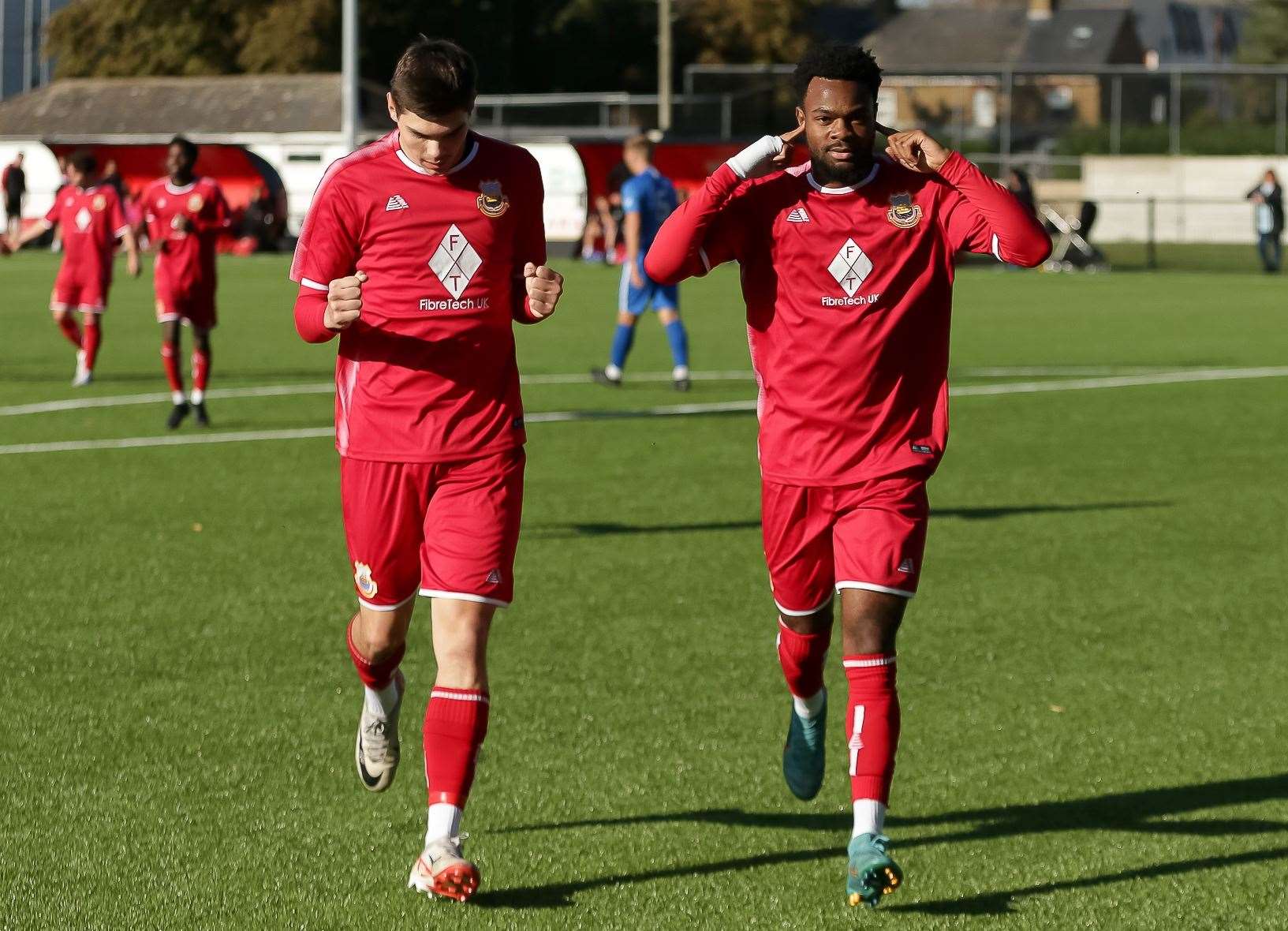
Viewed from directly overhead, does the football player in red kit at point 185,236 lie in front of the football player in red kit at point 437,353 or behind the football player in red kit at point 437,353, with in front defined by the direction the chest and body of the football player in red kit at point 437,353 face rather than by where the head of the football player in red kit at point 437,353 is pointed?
behind

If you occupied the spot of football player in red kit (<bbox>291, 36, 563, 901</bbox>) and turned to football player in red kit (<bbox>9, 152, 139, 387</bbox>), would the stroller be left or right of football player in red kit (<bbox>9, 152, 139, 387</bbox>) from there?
right

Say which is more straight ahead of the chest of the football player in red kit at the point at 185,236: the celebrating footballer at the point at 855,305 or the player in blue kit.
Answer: the celebrating footballer

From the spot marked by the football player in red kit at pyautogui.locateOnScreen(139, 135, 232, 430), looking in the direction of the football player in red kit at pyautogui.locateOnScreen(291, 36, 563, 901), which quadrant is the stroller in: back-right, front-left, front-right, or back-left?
back-left

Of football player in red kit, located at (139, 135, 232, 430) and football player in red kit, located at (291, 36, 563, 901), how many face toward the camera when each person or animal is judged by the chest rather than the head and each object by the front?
2

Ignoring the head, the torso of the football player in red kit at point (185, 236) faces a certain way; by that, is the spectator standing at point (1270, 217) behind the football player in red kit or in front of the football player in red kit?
behind

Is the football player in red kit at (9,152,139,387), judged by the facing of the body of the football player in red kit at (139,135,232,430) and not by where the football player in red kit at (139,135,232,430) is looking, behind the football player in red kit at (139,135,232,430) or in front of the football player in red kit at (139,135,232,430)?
behind

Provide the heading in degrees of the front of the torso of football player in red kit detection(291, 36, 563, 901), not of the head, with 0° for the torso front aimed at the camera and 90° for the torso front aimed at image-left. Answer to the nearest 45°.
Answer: approximately 0°

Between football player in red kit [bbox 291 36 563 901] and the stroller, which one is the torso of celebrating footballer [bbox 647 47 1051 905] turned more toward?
the football player in red kit

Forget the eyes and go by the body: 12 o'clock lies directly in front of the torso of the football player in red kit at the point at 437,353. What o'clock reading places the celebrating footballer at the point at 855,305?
The celebrating footballer is roughly at 9 o'clock from the football player in red kit.
